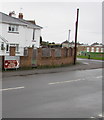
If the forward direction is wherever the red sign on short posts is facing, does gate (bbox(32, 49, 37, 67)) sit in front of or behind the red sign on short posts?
behind

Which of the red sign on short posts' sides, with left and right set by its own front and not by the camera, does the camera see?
front

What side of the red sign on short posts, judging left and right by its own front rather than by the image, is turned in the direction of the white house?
back

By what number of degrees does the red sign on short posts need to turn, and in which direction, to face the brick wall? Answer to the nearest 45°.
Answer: approximately 135° to its left
